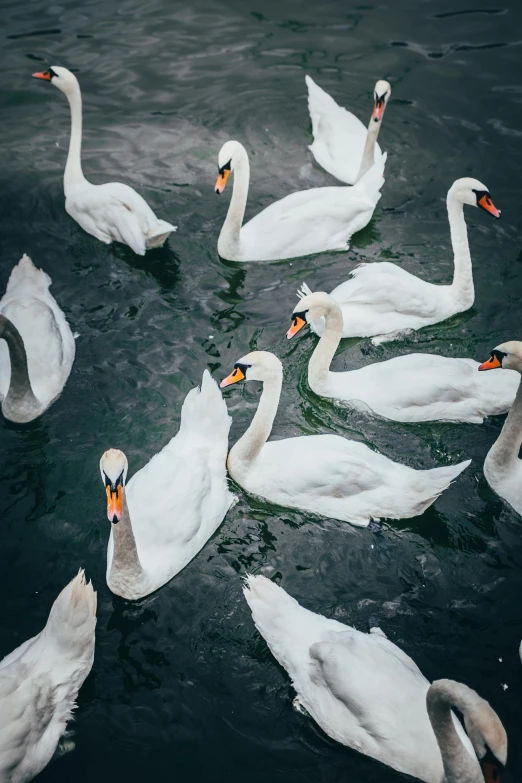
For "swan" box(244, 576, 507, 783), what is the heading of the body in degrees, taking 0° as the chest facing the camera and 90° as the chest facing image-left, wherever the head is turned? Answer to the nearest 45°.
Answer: approximately 315°

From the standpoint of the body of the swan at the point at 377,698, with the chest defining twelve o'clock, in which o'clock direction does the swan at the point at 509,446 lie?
the swan at the point at 509,446 is roughly at 8 o'clock from the swan at the point at 377,698.

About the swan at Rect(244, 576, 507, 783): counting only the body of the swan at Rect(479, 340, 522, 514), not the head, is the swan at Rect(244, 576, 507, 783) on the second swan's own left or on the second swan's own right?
on the second swan's own left
